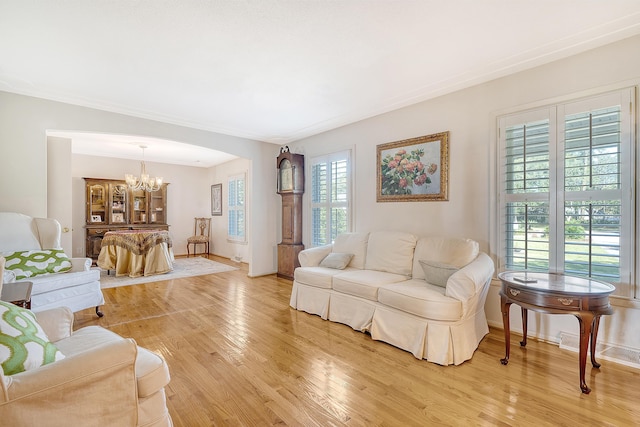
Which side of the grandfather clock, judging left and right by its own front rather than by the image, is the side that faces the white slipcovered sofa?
left

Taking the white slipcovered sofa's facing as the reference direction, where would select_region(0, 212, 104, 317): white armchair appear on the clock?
The white armchair is roughly at 1 o'clock from the white slipcovered sofa.

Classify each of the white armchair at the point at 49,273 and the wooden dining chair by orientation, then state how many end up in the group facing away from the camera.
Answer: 0

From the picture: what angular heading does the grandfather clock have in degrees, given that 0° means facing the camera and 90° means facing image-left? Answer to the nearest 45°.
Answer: approximately 45°

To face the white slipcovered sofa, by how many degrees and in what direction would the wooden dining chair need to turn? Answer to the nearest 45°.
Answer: approximately 45° to its left

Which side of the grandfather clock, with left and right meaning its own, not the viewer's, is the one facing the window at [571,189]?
left

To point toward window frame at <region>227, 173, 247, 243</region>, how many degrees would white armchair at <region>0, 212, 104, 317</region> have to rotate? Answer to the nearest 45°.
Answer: approximately 90° to its left

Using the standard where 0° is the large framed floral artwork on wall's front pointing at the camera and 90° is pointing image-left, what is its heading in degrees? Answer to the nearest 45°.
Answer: approximately 45°

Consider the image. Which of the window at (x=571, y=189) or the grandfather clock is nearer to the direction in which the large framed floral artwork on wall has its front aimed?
the grandfather clock

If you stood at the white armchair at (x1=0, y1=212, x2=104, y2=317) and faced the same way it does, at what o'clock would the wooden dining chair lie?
The wooden dining chair is roughly at 9 o'clock from the white armchair.

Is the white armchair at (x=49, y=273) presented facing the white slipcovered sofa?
yes
